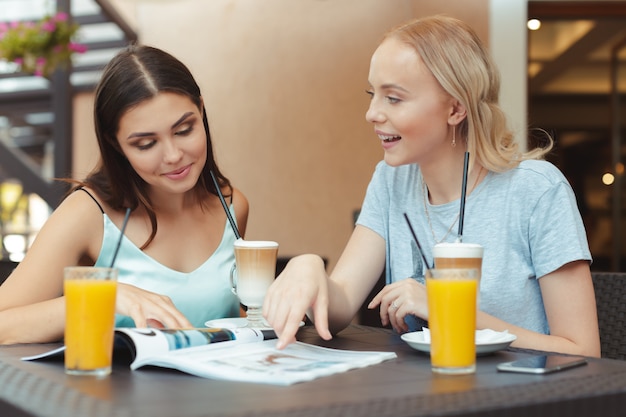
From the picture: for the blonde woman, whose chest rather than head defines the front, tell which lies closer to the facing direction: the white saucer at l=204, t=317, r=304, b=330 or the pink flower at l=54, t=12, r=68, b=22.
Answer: the white saucer

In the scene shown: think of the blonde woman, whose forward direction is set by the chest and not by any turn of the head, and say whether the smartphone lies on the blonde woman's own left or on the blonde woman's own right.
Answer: on the blonde woman's own left

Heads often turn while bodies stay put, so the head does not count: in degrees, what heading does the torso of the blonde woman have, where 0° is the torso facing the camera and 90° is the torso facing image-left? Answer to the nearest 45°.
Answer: approximately 45°

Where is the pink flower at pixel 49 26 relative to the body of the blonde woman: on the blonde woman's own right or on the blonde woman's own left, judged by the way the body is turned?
on the blonde woman's own right

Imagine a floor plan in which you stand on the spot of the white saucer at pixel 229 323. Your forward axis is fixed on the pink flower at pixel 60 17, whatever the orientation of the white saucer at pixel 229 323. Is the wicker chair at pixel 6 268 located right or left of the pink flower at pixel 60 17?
left

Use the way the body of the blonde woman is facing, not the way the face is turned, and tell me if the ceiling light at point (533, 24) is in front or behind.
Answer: behind

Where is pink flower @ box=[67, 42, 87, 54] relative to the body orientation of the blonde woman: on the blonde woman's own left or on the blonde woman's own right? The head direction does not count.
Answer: on the blonde woman's own right

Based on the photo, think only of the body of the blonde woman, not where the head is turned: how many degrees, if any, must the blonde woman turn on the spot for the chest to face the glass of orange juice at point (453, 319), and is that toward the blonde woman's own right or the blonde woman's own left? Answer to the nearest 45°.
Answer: approximately 45° to the blonde woman's own left

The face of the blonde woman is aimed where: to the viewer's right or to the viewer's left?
to the viewer's left

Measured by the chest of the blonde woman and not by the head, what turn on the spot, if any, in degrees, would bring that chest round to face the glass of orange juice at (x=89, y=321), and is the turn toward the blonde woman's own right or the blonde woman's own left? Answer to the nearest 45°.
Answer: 0° — they already face it

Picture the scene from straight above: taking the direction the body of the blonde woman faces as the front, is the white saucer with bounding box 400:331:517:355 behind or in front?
in front

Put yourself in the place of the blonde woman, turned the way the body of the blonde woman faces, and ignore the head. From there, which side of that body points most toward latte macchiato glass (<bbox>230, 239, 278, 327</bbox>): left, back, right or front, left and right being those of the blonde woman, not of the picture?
front

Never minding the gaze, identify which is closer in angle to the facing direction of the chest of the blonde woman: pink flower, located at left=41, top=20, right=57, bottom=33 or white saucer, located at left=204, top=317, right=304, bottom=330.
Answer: the white saucer

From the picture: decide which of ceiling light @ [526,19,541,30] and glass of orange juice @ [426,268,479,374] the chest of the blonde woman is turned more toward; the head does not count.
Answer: the glass of orange juice

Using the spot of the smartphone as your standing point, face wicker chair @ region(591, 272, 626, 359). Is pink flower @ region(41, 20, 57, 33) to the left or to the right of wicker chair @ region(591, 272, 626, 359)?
left

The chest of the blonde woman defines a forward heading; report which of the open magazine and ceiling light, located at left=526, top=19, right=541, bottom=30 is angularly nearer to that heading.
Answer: the open magazine

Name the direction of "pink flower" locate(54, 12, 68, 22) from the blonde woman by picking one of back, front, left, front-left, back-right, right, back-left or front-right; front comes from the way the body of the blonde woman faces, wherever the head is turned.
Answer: right

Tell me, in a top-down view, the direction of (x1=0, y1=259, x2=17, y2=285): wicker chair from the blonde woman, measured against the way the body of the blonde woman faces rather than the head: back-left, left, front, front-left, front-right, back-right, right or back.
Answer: front-right

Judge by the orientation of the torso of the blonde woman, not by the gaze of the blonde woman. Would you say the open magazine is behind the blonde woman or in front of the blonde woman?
in front
